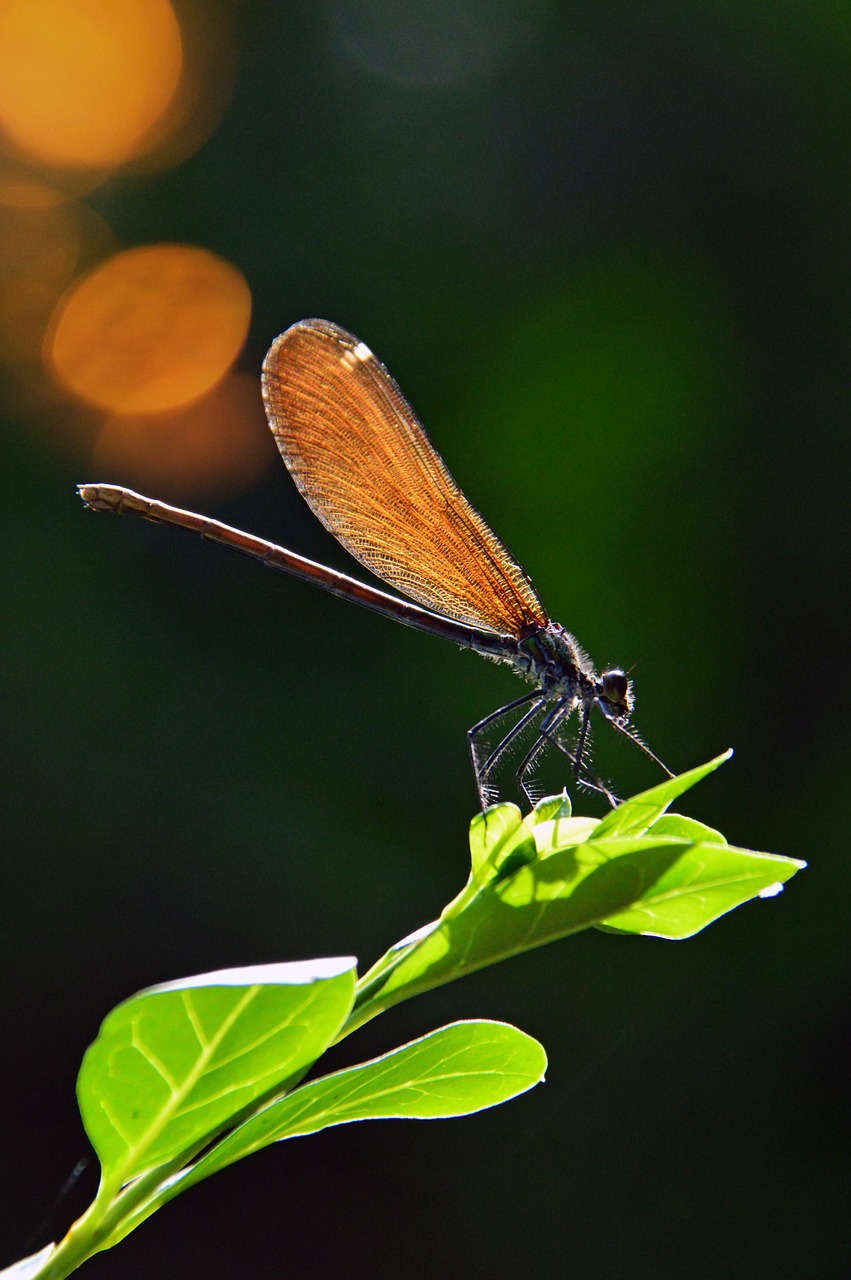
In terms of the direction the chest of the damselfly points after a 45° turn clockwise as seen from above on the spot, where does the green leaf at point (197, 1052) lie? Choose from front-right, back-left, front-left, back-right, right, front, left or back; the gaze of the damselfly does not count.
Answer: back-right

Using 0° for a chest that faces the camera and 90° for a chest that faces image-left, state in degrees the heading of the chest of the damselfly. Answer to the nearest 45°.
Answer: approximately 270°

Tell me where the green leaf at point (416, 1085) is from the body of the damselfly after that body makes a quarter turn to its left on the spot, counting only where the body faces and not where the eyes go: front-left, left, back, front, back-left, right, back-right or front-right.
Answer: back

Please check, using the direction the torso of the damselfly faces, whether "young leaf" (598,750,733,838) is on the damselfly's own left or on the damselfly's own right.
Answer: on the damselfly's own right
